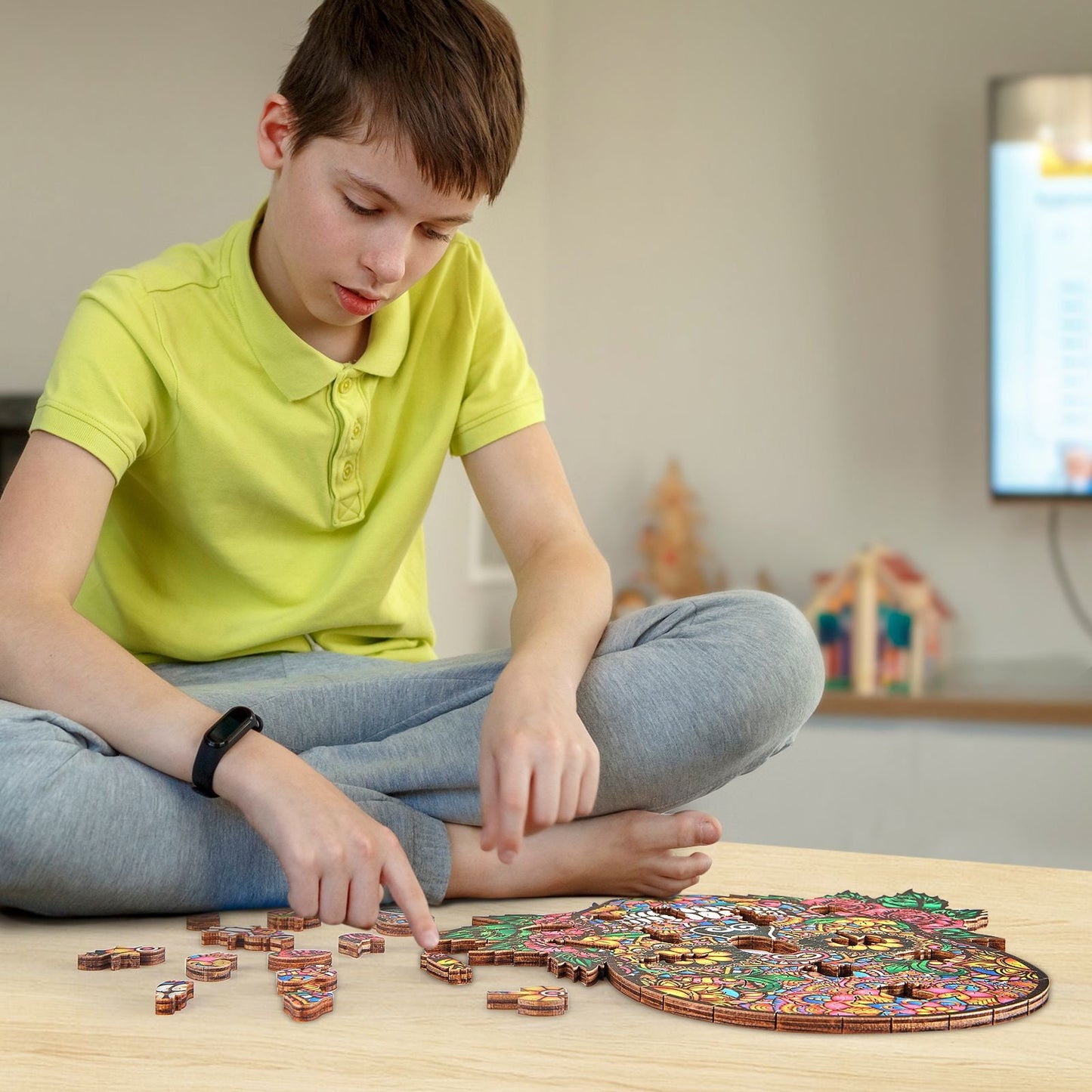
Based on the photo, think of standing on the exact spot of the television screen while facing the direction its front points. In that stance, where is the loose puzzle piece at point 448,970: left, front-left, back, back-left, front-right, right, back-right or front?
front

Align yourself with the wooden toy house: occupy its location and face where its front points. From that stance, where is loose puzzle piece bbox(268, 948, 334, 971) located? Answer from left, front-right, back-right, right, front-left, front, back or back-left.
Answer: front

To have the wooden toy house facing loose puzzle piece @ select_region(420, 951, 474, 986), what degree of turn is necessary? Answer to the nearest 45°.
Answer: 0° — it already faces it

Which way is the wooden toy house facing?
toward the camera

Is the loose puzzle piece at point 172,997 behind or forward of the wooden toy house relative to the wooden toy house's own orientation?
forward

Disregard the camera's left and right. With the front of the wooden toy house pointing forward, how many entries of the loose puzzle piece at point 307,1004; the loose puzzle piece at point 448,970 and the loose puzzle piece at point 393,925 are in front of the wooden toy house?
3

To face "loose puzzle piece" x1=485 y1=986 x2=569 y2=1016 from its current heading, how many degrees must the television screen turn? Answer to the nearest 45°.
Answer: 0° — it already faces it

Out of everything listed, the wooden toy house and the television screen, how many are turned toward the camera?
2

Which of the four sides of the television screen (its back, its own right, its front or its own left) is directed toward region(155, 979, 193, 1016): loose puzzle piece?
front

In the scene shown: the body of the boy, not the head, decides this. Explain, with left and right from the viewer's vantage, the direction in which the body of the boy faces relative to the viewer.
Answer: facing the viewer and to the right of the viewer

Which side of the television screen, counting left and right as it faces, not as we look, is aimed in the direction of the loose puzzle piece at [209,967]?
front
